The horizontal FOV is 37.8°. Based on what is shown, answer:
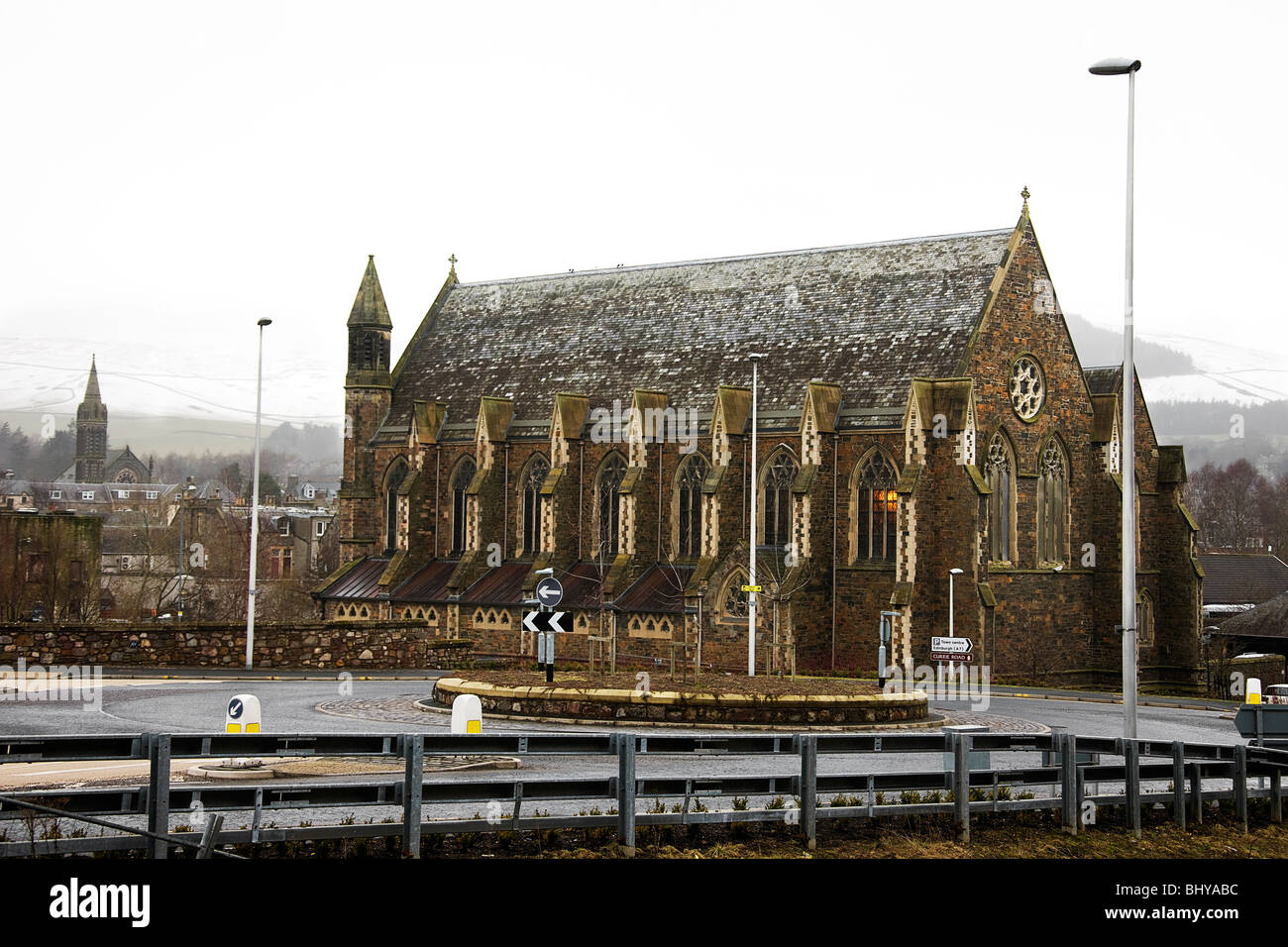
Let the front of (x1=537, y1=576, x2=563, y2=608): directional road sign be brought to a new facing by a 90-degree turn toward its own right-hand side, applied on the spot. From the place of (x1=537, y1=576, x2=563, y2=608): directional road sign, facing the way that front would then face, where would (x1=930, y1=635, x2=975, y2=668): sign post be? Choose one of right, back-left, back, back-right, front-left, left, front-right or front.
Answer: back-right

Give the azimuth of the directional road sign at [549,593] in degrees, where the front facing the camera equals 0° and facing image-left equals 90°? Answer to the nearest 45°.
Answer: approximately 0°

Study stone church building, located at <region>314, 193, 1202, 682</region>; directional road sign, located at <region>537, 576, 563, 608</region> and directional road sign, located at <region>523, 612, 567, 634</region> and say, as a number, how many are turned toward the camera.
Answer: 2

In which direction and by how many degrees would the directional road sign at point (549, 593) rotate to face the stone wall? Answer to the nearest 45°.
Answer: approximately 135° to its right

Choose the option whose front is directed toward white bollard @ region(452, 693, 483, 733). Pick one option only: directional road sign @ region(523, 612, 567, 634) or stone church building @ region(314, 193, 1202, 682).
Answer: the directional road sign

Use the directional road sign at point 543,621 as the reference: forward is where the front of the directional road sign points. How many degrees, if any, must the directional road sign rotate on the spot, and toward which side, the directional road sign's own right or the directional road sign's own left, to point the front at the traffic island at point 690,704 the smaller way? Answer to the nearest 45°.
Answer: approximately 45° to the directional road sign's own left

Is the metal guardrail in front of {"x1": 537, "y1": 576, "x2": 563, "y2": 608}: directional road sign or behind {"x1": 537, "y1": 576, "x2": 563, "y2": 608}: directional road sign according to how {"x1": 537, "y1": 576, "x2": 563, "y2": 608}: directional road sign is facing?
in front

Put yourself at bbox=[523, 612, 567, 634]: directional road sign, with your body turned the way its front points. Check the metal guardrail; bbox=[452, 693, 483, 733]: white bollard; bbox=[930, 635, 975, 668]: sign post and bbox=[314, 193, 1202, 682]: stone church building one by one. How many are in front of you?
2
